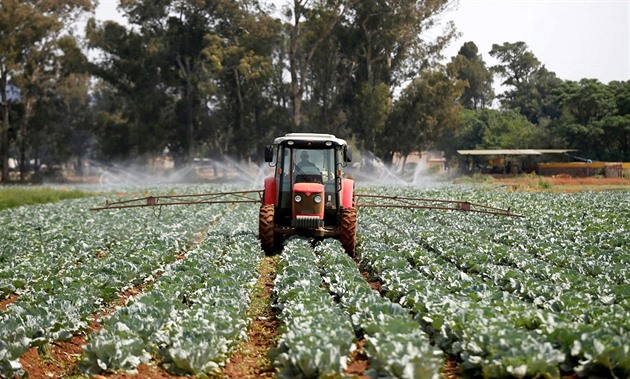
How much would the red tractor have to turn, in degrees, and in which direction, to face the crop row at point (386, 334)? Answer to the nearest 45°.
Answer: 0° — it already faces it

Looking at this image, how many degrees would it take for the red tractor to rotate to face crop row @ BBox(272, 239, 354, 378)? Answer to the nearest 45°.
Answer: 0° — it already faces it

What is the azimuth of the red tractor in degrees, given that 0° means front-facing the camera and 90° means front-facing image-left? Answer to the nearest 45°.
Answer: approximately 0°

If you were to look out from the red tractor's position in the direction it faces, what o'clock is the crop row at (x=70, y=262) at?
The crop row is roughly at 2 o'clock from the red tractor.

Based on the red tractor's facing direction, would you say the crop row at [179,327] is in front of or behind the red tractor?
in front

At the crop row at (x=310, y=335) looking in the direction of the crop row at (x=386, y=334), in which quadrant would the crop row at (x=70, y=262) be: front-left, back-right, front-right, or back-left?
back-left
